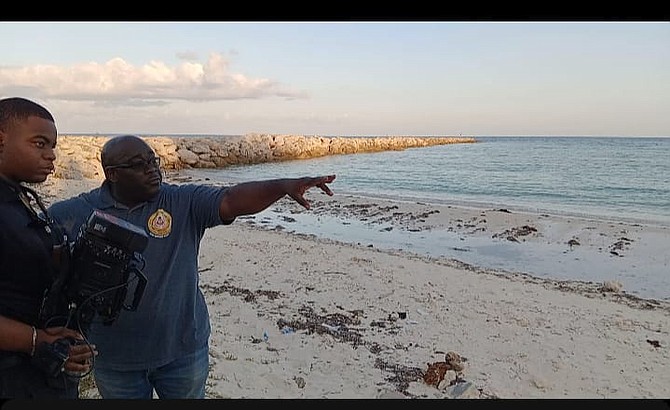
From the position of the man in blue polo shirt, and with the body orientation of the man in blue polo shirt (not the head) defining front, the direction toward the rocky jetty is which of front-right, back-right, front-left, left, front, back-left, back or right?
back

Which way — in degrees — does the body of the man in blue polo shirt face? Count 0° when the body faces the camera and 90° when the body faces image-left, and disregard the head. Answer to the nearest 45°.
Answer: approximately 0°

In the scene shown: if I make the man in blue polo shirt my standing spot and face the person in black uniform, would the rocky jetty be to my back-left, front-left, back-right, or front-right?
back-right

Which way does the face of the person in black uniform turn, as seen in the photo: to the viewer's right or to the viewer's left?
to the viewer's right

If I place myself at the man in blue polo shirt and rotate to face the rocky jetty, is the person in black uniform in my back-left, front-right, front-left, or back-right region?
back-left
